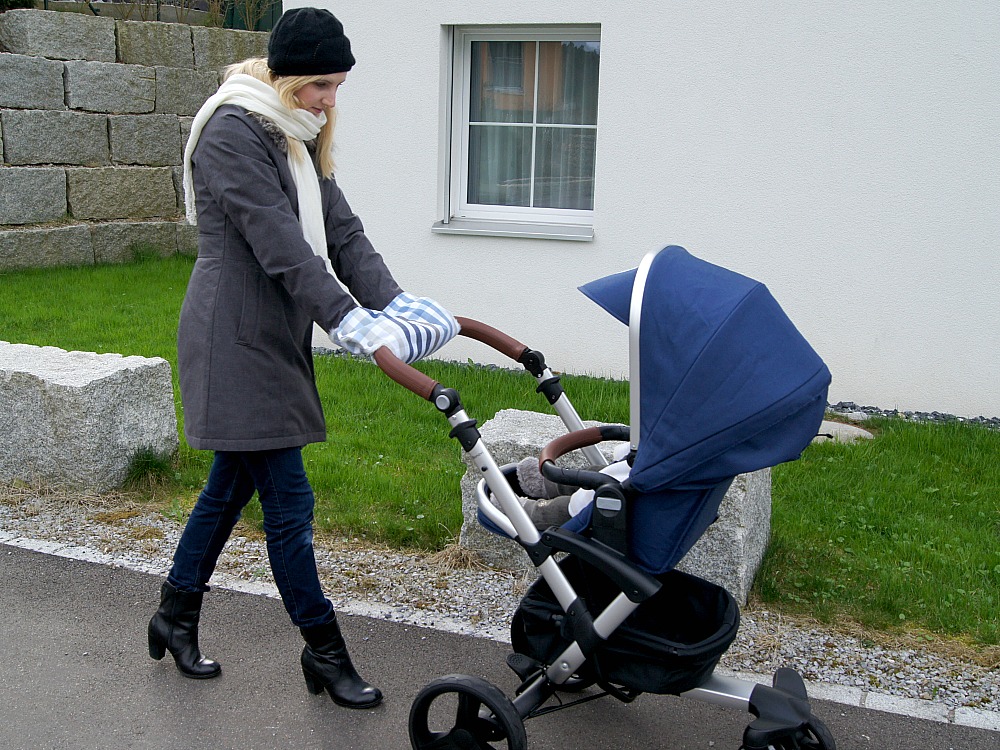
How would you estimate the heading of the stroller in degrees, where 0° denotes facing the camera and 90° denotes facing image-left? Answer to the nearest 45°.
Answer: approximately 270°

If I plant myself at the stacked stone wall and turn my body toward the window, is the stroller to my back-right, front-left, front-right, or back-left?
front-right

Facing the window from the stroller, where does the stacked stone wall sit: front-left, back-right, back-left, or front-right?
front-left

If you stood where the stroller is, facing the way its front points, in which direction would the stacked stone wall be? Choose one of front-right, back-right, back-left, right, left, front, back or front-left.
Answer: back-left

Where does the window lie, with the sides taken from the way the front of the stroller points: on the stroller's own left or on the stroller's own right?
on the stroller's own left
